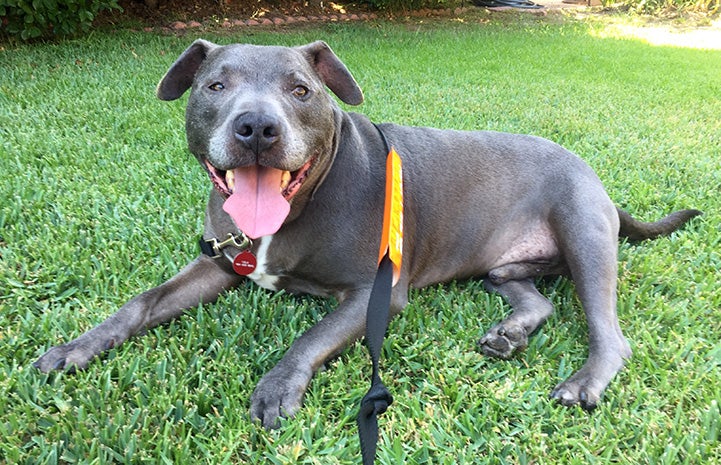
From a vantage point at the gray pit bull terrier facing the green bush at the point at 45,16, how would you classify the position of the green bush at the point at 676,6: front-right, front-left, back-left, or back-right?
front-right

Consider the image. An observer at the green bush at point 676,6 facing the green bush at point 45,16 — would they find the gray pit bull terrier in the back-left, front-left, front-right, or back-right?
front-left

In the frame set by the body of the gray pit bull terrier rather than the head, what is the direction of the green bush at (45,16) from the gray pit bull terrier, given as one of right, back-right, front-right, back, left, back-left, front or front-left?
right

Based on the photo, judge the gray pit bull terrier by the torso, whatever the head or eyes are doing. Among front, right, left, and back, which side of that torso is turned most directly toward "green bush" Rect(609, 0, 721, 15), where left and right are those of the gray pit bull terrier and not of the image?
back
